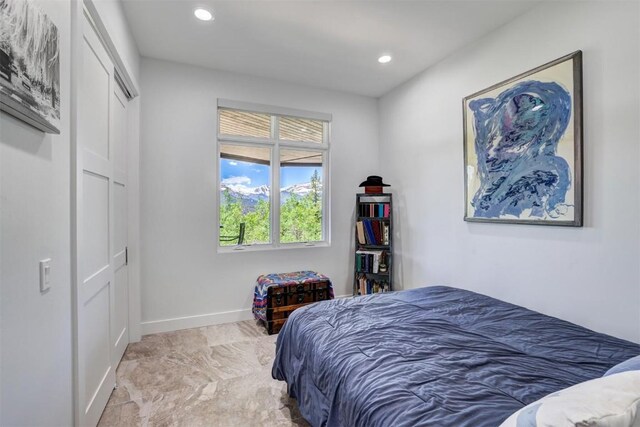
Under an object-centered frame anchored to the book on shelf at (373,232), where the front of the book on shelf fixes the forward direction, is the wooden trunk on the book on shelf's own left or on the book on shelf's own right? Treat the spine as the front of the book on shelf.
on the book on shelf's own right

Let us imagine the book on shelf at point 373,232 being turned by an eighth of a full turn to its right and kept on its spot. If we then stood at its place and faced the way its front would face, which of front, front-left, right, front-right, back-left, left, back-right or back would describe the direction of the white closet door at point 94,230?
front

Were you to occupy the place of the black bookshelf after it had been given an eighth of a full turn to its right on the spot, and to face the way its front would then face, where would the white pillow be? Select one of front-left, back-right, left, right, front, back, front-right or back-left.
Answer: front-left

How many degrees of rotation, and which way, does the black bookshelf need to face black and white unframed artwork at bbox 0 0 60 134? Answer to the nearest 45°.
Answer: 0° — it already faces it

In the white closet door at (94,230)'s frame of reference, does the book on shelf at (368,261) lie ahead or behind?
ahead

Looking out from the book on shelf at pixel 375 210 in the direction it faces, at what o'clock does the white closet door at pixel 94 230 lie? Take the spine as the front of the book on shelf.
The white closet door is roughly at 1 o'clock from the book on shelf.

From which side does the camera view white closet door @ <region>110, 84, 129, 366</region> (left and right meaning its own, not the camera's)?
right
